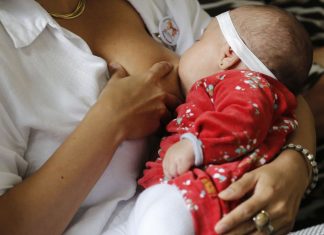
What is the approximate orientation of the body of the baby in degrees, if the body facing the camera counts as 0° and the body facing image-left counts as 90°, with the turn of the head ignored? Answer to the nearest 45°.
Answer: approximately 90°

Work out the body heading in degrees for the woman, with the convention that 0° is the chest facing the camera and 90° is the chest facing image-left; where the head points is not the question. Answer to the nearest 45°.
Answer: approximately 315°
